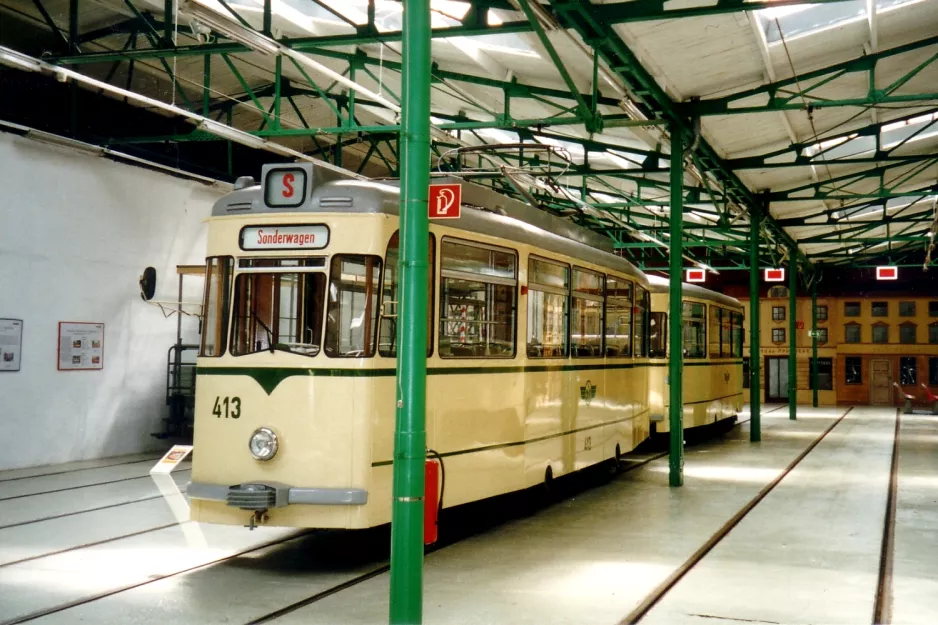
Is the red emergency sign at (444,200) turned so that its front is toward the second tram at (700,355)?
no

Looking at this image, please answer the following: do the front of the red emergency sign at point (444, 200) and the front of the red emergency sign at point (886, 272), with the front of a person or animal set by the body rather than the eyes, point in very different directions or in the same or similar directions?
same or similar directions

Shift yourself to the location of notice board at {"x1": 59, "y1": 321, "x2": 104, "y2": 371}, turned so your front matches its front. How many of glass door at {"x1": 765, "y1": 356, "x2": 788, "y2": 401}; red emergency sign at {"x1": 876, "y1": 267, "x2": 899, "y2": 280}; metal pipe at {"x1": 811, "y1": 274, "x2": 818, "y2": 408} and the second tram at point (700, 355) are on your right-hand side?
0

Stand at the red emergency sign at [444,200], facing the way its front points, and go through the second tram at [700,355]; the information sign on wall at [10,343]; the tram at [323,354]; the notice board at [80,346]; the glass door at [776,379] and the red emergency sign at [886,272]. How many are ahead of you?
0

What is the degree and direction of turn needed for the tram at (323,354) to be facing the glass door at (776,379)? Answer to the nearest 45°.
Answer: approximately 180°

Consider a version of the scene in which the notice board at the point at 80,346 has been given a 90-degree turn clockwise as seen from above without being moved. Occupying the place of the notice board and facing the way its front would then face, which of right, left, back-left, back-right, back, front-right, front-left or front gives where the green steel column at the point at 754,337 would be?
back-left

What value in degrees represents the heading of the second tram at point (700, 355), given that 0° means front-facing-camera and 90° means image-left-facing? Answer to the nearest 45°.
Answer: approximately 45°

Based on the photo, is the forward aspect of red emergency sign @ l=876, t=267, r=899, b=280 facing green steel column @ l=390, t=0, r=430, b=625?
yes

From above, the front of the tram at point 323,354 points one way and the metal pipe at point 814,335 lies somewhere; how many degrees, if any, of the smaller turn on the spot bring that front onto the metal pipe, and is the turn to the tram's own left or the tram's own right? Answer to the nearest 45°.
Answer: approximately 180°

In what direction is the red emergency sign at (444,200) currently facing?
toward the camera

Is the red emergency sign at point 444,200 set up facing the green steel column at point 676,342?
no

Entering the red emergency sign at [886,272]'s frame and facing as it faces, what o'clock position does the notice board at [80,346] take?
The notice board is roughly at 1 o'clock from the red emergency sign.

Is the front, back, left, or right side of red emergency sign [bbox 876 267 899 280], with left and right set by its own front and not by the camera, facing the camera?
front

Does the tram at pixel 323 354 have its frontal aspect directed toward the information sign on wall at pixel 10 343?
no

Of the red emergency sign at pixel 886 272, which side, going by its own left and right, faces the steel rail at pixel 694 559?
front

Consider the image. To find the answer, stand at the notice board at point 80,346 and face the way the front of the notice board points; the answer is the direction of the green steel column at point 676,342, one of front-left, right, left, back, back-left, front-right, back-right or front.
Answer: front

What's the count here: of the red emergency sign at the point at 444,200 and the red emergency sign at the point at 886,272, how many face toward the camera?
2

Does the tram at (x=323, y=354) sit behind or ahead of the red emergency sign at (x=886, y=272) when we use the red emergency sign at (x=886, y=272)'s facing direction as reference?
ahead
